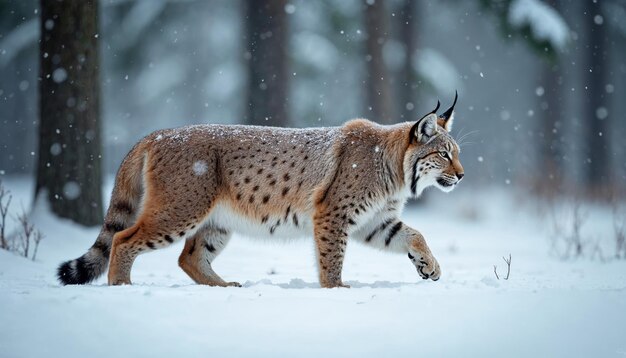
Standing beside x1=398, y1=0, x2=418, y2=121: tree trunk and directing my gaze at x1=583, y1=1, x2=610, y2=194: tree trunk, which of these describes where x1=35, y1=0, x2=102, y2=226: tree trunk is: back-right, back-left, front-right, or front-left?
back-right

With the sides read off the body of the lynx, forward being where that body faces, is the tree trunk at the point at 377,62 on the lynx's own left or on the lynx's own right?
on the lynx's own left

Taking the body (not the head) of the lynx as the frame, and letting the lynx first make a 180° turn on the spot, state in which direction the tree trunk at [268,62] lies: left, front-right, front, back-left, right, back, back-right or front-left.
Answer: right

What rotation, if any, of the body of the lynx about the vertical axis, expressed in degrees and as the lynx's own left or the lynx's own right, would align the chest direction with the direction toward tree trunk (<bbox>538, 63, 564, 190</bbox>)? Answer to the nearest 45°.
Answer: approximately 45° to the lynx's own left

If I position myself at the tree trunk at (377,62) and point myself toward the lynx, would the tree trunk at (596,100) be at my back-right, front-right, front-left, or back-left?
back-left

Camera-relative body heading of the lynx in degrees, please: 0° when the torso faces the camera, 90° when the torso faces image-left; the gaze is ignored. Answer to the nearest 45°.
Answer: approximately 270°

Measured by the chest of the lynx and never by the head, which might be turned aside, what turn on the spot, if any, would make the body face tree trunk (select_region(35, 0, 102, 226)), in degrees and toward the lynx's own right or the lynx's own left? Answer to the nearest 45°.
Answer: approximately 135° to the lynx's own left

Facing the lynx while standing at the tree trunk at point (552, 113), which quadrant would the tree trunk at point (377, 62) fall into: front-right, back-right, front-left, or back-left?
front-right

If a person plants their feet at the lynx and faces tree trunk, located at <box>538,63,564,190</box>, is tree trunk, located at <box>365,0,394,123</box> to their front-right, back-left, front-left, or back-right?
front-left

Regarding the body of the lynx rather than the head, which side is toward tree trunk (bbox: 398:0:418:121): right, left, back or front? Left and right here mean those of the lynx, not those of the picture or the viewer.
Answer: left

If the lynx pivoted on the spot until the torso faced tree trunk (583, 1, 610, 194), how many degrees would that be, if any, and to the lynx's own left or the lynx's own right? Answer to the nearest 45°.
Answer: approximately 45° to the lynx's own left
